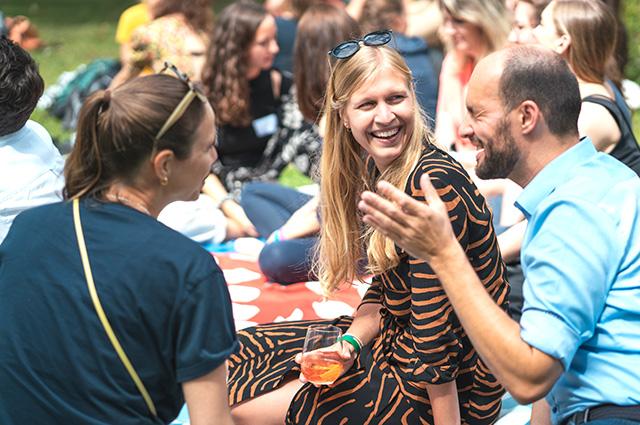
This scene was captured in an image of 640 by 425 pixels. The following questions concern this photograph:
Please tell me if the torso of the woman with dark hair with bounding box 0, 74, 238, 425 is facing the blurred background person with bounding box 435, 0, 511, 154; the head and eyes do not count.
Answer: yes

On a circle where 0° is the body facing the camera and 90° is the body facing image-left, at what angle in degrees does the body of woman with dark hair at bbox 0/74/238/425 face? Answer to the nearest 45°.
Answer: approximately 225°

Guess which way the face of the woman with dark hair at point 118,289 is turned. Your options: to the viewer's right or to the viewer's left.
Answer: to the viewer's right

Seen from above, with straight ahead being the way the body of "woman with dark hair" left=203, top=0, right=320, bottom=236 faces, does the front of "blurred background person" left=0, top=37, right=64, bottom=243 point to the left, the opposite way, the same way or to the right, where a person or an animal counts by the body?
the opposite way

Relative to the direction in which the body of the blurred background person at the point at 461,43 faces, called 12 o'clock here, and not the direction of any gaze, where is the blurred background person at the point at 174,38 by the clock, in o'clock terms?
the blurred background person at the point at 174,38 is roughly at 2 o'clock from the blurred background person at the point at 461,43.

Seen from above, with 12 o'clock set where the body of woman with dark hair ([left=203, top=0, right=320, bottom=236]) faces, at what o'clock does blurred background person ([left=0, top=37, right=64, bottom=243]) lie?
The blurred background person is roughly at 2 o'clock from the woman with dark hair.

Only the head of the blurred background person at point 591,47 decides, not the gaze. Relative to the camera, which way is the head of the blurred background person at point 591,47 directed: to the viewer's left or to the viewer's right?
to the viewer's left
